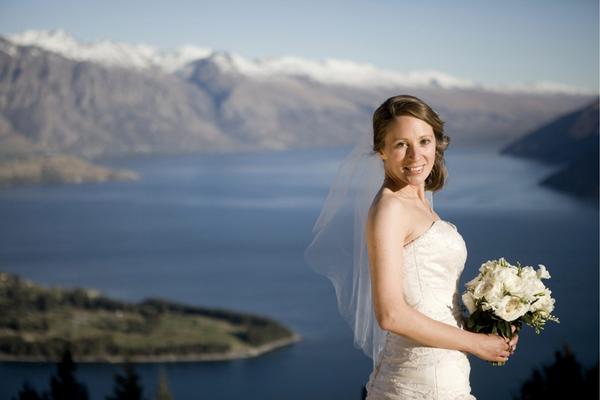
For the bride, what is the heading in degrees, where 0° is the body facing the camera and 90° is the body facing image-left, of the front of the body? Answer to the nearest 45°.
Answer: approximately 270°

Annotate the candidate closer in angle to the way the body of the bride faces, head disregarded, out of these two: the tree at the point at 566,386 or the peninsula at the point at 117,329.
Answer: the tree

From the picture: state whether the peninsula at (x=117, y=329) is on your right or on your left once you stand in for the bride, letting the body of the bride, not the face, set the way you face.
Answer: on your left

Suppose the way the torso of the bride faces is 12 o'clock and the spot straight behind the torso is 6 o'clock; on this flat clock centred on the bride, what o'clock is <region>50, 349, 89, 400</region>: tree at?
The tree is roughly at 8 o'clock from the bride.
